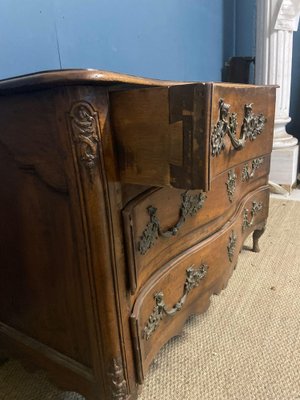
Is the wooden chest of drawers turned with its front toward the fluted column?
no

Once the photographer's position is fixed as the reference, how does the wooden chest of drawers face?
facing the viewer and to the right of the viewer
